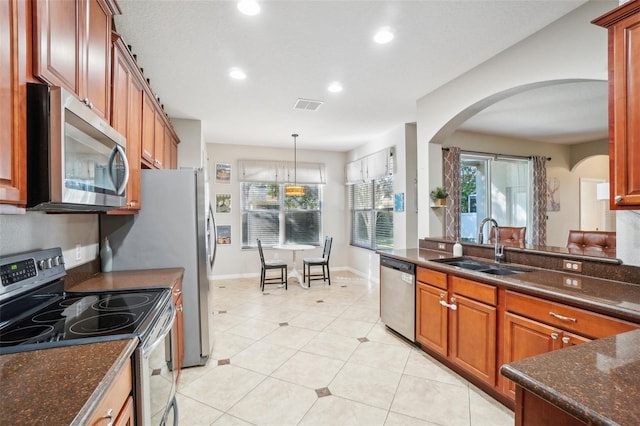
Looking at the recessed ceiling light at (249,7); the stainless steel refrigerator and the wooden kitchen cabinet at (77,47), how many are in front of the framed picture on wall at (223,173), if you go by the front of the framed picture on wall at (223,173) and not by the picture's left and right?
3

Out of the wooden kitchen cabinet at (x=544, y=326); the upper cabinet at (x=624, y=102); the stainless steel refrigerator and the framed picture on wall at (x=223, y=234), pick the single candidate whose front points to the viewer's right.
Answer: the stainless steel refrigerator

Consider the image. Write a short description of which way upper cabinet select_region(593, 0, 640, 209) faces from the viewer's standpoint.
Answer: facing the viewer and to the left of the viewer

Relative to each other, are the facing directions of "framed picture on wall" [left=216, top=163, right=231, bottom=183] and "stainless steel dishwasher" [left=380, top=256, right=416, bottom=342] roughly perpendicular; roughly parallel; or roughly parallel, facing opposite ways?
roughly perpendicular

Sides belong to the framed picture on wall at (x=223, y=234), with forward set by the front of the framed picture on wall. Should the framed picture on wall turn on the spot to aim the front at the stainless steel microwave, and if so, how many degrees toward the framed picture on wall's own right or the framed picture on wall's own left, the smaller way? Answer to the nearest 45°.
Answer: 0° — it already faces it

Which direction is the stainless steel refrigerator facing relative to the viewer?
to the viewer's right

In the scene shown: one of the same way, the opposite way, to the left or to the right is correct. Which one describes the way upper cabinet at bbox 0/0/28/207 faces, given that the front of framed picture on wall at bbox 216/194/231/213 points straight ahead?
to the left

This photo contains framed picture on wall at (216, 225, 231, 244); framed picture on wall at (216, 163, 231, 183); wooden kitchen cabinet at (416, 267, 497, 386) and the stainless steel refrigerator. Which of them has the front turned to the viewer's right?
the stainless steel refrigerator

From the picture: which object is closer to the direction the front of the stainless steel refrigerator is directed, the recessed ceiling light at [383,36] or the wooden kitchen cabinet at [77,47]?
the recessed ceiling light

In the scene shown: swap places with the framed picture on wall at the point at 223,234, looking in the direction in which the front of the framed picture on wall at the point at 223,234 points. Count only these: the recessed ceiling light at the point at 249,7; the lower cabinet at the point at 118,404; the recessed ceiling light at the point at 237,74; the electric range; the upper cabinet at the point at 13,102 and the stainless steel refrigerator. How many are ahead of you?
6

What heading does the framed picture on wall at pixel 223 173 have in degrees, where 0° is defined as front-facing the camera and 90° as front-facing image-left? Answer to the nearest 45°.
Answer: approximately 0°

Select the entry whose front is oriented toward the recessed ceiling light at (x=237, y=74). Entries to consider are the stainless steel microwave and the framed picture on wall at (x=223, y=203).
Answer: the framed picture on wall

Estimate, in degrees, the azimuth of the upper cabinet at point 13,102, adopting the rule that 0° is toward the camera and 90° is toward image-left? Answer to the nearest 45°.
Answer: approximately 315°

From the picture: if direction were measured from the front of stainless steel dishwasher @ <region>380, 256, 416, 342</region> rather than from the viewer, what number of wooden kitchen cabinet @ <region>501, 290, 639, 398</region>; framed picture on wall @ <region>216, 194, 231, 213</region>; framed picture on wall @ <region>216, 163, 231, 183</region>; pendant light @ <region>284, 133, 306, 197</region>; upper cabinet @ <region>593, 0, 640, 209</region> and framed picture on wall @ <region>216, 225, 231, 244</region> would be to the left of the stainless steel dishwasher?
2

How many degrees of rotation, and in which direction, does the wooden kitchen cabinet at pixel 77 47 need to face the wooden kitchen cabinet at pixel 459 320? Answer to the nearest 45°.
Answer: approximately 45° to its left

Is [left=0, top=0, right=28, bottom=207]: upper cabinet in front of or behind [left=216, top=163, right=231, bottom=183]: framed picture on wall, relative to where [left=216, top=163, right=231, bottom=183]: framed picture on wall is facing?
in front
